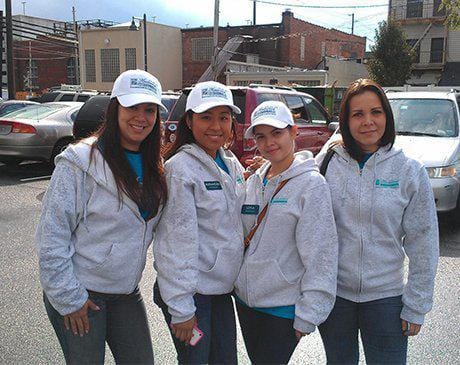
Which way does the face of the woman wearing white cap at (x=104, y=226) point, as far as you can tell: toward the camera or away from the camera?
toward the camera

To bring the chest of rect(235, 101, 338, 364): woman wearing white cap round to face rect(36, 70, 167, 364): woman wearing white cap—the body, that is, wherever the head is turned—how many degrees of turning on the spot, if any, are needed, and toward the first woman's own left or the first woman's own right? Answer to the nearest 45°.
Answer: approximately 45° to the first woman's own right

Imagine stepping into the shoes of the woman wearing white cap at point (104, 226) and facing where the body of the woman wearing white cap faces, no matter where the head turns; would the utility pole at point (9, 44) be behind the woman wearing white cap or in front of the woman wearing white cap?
behind

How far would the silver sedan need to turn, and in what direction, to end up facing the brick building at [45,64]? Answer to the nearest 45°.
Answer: approximately 45° to its left

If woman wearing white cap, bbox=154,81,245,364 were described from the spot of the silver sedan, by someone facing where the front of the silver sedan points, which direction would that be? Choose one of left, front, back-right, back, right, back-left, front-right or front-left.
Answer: back-right

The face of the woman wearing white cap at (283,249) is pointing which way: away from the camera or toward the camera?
toward the camera

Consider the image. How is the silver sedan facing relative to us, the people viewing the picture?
facing away from the viewer and to the right of the viewer

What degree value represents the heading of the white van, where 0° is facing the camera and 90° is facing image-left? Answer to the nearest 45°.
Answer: approximately 45°

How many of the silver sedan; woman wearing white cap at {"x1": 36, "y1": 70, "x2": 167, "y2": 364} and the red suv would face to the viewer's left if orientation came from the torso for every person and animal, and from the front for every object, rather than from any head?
0
